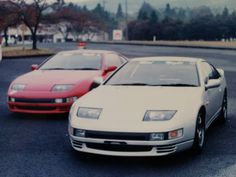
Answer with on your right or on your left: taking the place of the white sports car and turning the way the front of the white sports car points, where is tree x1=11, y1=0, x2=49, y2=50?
on your right

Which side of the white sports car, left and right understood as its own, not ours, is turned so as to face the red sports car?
right

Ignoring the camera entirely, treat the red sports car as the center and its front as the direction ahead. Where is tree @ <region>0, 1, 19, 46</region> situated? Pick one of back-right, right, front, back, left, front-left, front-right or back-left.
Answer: back-right

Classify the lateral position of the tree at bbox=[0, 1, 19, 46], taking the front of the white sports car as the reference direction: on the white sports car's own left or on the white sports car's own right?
on the white sports car's own right

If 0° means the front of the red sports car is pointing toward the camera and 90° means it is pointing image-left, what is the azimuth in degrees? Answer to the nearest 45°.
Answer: approximately 45°

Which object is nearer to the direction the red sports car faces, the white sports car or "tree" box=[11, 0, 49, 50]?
the white sports car
